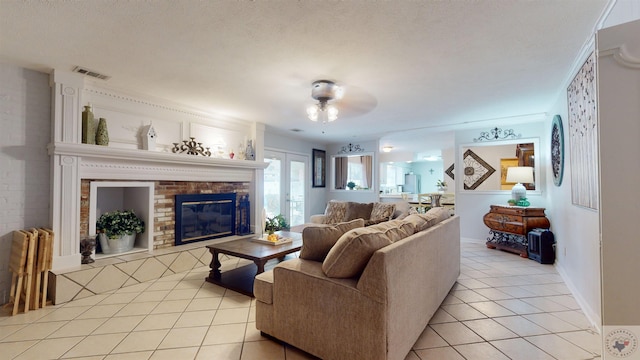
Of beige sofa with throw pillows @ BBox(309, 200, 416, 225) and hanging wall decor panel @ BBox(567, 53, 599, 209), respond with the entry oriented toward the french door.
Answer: the hanging wall decor panel

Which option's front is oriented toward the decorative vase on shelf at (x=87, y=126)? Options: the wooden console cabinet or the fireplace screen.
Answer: the wooden console cabinet

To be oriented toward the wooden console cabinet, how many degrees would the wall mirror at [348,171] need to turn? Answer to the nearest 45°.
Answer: approximately 45° to its left

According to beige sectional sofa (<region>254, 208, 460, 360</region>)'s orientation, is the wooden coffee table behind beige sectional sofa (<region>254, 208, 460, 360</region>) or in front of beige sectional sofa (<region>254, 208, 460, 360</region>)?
in front

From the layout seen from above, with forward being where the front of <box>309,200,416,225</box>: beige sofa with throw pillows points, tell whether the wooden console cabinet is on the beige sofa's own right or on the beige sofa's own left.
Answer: on the beige sofa's own left

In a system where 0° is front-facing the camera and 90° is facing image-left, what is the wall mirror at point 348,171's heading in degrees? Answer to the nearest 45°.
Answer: approximately 0°

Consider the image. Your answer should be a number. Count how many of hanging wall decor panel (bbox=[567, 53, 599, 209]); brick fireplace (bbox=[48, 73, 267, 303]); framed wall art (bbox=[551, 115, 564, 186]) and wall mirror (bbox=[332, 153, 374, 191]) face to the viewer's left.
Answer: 2

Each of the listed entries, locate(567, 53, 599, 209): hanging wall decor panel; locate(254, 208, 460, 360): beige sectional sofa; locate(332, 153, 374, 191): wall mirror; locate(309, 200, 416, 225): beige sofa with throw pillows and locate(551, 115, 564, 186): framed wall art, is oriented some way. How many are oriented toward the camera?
2

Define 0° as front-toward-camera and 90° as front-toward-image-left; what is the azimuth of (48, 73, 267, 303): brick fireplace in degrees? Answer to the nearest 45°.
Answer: approximately 315°

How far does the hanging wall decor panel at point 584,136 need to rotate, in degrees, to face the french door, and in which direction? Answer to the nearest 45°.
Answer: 0° — it already faces it

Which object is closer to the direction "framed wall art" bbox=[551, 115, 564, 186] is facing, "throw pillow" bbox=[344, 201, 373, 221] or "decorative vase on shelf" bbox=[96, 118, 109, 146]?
the throw pillow

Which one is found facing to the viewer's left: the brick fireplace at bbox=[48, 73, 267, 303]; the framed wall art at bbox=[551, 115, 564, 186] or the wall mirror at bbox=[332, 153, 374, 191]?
the framed wall art

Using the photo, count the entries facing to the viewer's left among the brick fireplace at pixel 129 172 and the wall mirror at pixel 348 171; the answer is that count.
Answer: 0

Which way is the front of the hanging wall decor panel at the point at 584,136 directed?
to the viewer's left

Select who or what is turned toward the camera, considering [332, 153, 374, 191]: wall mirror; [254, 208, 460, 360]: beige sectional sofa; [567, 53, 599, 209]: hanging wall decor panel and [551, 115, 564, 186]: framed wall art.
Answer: the wall mirror

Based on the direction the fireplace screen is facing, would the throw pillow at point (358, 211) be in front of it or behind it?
in front
